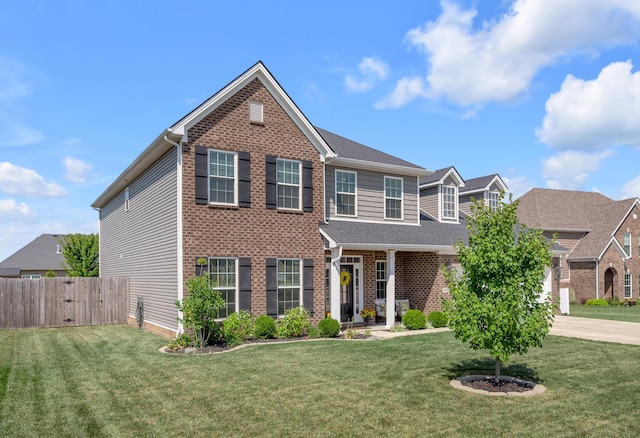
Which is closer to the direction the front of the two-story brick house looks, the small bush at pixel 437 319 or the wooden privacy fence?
the small bush

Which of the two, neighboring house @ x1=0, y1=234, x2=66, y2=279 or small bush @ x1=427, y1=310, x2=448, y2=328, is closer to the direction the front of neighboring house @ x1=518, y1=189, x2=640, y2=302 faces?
the small bush

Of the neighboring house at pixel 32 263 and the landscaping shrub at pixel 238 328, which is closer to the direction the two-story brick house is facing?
the landscaping shrub

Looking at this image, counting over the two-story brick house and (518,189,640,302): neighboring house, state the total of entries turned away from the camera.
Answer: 0

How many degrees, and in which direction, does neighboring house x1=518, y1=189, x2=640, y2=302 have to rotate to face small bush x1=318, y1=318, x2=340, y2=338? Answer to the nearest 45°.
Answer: approximately 45° to its right

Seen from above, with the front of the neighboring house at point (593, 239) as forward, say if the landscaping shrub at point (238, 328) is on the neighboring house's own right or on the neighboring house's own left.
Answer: on the neighboring house's own right

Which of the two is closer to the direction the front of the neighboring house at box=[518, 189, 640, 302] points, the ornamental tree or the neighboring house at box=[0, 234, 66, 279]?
the ornamental tree

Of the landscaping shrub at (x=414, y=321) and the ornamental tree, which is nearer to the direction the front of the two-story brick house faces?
the ornamental tree

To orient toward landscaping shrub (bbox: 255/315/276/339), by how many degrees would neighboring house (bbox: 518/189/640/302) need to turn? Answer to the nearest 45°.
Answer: approximately 45° to its right

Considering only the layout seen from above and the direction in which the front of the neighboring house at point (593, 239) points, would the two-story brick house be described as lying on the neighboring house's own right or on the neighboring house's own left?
on the neighboring house's own right

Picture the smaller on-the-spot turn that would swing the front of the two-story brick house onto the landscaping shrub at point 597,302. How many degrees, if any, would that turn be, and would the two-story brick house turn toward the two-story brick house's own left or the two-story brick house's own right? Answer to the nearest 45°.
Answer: approximately 90° to the two-story brick house's own left
